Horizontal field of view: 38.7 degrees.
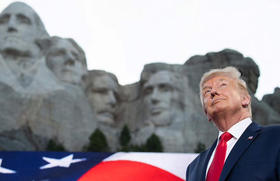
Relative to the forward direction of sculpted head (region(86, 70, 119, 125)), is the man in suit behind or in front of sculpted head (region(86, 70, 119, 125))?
in front

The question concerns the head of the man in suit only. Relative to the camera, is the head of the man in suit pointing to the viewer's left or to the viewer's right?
to the viewer's left

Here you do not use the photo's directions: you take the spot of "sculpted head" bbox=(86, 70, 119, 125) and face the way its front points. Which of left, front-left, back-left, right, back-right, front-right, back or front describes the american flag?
front-right

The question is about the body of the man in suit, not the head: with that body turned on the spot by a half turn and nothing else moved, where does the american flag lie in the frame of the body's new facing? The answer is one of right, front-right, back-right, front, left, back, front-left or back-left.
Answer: left

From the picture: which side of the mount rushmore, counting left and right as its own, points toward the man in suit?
front

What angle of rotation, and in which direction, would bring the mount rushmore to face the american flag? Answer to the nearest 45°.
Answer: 0° — it already faces it

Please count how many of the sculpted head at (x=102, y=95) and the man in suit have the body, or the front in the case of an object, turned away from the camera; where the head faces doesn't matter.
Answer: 0

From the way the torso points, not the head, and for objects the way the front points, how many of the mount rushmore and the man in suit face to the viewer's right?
0

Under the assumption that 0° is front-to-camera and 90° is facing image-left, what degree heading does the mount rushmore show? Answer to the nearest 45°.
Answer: approximately 0°

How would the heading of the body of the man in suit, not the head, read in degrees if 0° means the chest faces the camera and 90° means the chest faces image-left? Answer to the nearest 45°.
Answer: approximately 45°
